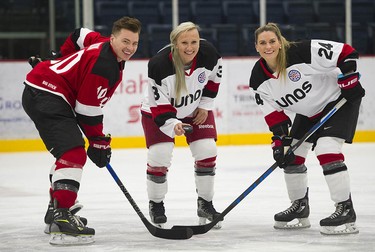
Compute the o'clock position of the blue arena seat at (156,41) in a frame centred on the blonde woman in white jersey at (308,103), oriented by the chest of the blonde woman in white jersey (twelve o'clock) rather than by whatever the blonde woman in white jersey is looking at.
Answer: The blue arena seat is roughly at 4 o'clock from the blonde woman in white jersey.

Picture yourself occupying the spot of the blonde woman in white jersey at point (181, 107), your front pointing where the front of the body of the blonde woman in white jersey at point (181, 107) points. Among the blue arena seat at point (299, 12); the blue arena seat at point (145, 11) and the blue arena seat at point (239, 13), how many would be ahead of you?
0

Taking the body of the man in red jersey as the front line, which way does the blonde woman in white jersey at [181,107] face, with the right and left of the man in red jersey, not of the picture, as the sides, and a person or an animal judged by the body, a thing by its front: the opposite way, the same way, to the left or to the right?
to the right

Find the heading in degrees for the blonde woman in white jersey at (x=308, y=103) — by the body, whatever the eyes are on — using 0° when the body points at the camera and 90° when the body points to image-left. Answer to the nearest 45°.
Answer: approximately 45°

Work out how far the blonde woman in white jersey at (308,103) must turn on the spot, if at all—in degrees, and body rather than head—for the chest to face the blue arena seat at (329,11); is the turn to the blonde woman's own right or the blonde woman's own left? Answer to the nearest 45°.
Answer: approximately 135° to the blonde woman's own right

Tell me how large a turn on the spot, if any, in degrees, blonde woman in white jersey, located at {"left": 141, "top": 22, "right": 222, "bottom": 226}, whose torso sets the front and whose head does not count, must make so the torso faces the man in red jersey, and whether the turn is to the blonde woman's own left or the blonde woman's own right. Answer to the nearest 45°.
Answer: approximately 45° to the blonde woman's own right

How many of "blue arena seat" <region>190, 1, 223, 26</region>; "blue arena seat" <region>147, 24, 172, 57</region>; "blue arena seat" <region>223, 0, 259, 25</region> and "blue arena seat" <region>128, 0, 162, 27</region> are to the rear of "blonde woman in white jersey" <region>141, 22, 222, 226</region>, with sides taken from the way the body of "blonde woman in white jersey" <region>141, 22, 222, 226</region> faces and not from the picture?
4

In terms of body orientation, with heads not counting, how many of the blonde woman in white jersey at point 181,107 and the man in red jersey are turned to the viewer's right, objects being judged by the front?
1

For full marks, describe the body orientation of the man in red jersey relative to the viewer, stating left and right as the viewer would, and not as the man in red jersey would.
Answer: facing to the right of the viewer

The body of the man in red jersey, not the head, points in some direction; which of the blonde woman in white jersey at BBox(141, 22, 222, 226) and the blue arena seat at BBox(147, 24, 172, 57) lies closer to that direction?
the blonde woman in white jersey

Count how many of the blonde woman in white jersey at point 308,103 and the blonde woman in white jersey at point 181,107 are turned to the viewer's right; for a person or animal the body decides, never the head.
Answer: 0

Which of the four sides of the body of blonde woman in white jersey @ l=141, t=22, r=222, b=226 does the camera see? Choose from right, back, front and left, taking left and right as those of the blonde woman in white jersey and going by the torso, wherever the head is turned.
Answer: front
